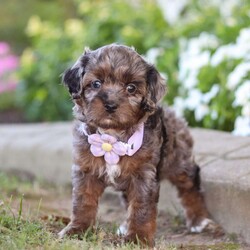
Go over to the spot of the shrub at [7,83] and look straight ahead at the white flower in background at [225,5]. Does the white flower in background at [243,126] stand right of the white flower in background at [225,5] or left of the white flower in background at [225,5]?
right

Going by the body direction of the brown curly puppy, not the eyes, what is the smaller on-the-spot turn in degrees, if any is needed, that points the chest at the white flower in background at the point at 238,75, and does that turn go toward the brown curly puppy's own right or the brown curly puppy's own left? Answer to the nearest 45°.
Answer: approximately 180°

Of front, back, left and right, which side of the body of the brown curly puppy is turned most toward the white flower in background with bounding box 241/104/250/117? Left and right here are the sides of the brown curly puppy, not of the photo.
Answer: back

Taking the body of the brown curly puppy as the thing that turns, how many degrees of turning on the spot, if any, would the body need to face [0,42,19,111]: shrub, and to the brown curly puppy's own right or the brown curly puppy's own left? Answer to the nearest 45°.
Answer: approximately 135° to the brown curly puppy's own right

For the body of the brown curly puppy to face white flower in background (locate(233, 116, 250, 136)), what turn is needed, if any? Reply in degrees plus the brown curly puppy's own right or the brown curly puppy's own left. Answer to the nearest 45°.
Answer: approximately 180°

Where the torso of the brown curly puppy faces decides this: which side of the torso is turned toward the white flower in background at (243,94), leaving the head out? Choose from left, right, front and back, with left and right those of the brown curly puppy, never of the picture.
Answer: back

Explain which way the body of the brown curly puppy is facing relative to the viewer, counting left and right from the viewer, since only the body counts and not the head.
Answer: facing the viewer and to the left of the viewer

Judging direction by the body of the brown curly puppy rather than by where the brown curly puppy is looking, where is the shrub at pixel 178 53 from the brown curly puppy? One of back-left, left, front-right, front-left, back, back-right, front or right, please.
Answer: back-right

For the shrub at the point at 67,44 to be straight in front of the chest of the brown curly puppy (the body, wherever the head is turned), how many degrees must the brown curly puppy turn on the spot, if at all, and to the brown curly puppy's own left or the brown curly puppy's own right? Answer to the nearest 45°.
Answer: approximately 135° to the brown curly puppy's own right

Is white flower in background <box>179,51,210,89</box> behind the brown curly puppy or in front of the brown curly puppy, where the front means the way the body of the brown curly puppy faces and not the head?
behind

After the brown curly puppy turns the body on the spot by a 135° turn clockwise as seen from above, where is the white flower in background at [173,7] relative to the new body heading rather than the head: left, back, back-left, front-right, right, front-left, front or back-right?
front

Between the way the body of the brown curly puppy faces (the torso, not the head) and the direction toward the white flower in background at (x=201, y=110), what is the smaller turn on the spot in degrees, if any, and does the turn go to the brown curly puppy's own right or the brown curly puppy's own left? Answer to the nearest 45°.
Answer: approximately 135° to the brown curly puppy's own right
